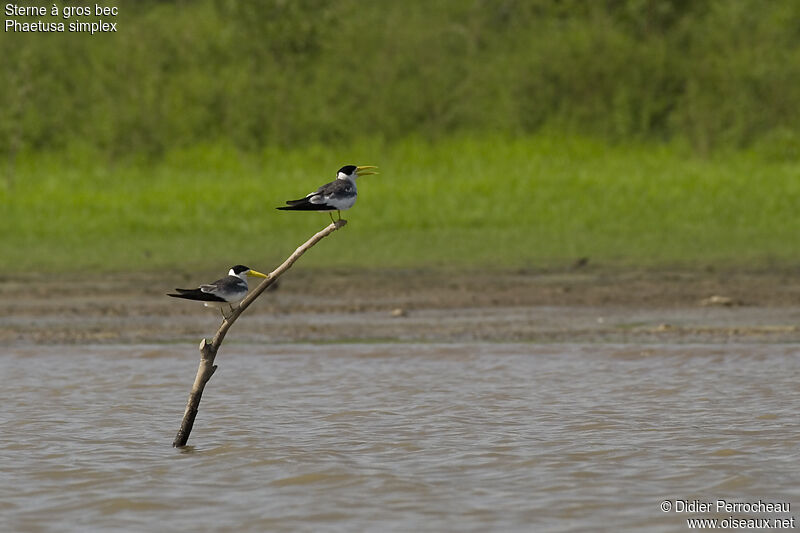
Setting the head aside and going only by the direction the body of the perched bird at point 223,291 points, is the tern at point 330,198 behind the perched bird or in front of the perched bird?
in front

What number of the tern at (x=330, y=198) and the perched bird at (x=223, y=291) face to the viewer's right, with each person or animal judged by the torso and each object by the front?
2

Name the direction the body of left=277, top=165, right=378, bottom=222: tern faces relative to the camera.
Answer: to the viewer's right

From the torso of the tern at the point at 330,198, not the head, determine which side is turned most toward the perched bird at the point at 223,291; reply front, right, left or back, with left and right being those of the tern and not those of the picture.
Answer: back

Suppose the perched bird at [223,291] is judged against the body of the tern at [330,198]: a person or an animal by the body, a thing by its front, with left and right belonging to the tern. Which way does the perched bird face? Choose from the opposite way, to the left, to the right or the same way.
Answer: the same way

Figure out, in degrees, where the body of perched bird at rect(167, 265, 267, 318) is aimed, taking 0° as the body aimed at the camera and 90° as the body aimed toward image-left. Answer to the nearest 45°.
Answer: approximately 270°
